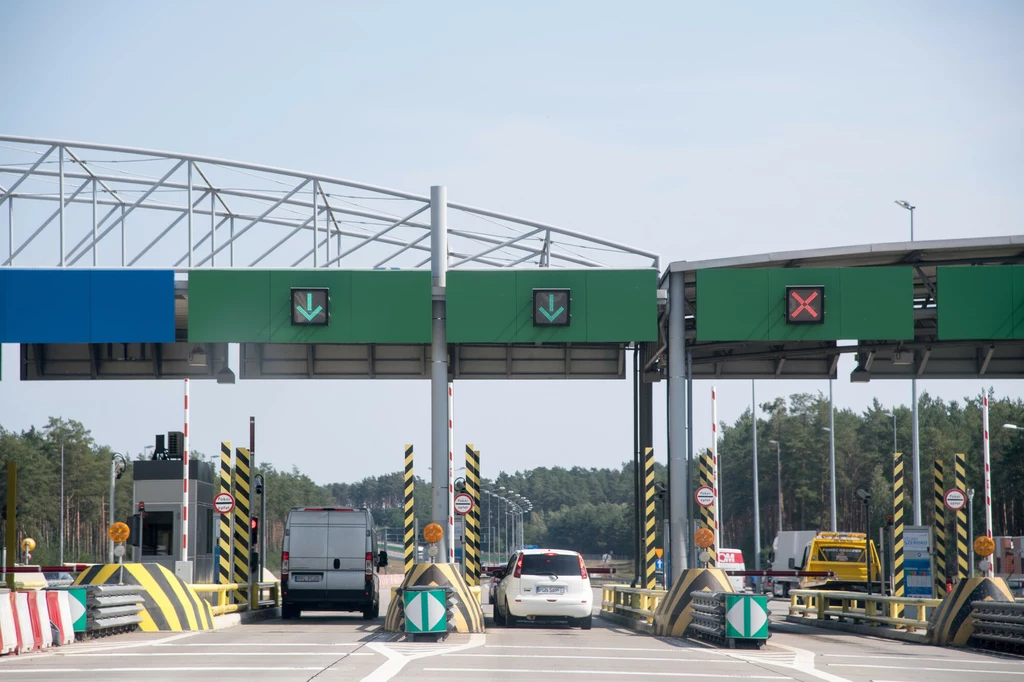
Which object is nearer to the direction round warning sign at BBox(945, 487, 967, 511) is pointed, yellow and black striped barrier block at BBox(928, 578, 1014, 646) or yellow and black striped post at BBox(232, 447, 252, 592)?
the yellow and black striped barrier block

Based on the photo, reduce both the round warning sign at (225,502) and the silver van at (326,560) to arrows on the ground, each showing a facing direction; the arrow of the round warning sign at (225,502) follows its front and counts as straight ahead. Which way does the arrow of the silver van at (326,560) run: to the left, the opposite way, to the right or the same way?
the opposite way

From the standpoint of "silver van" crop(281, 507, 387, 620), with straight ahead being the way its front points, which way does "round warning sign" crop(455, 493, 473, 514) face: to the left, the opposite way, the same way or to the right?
the opposite way

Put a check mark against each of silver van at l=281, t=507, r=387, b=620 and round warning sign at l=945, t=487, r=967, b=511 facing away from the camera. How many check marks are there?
1

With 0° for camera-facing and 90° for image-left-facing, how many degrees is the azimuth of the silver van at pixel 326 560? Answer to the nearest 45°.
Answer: approximately 180°

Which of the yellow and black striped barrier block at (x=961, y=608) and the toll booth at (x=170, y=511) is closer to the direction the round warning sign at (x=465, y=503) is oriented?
the yellow and black striped barrier block

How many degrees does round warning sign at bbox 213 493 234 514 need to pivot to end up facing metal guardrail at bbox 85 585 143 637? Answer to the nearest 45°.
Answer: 0° — it already faces it

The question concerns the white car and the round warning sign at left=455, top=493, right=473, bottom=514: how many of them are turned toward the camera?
1

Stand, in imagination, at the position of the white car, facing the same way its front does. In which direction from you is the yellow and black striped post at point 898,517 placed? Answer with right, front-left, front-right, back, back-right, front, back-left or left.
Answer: front-right

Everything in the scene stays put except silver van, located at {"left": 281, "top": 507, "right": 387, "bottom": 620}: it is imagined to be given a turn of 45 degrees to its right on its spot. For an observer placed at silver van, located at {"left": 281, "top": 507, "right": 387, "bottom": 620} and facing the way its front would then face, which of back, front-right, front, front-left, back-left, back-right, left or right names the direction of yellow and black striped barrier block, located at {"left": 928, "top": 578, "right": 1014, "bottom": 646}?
right

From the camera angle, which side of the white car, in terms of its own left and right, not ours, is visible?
back

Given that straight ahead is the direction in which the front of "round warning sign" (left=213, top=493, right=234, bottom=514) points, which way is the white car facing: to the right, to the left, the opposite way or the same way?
the opposite way

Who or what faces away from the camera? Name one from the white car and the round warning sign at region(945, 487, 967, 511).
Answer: the white car
